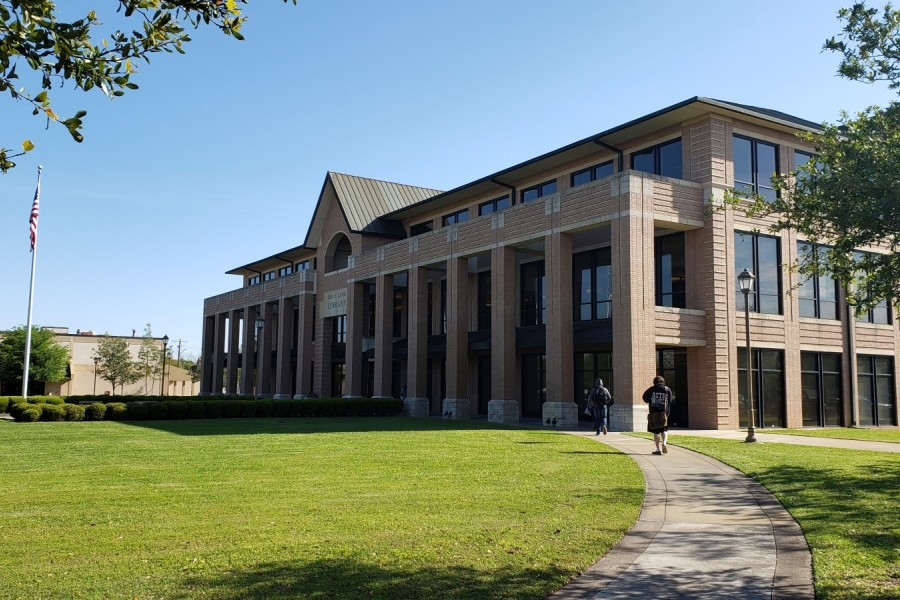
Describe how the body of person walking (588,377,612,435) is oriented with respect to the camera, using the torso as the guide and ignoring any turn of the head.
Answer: away from the camera

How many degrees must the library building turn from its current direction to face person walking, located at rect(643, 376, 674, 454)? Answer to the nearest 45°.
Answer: approximately 45° to its left

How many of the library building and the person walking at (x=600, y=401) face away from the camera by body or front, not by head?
1

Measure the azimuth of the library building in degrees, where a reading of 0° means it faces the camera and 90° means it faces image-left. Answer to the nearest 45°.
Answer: approximately 45°

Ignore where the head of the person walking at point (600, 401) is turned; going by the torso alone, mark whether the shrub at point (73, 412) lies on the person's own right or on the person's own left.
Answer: on the person's own left

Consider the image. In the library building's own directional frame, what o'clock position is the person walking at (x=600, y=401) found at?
The person walking is roughly at 11 o'clock from the library building.

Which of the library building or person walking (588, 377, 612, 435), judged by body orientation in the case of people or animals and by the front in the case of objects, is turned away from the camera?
the person walking
